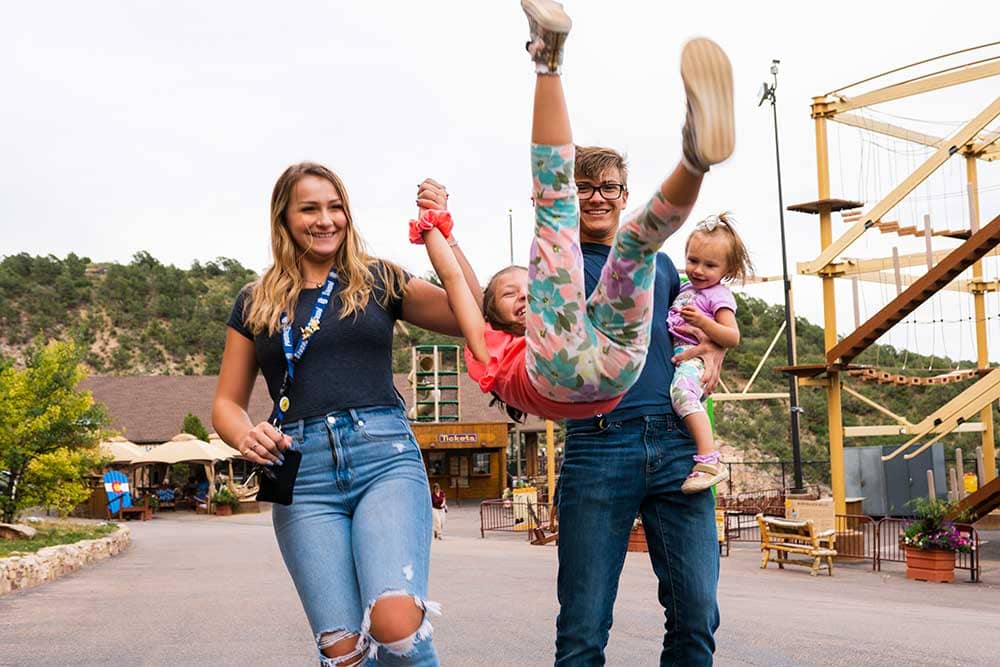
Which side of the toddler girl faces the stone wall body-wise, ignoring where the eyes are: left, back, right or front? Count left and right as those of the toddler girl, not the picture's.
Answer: right

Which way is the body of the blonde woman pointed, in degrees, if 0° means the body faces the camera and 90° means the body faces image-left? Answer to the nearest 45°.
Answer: approximately 0°

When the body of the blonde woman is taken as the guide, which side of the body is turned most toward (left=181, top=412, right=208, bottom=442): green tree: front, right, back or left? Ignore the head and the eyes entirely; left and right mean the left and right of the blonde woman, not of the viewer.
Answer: back

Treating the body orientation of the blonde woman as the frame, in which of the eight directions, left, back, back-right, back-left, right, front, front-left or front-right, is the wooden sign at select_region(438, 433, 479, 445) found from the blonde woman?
back

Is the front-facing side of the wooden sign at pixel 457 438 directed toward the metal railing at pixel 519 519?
yes

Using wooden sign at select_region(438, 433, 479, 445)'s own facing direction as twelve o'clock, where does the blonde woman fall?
The blonde woman is roughly at 12 o'clock from the wooden sign.
